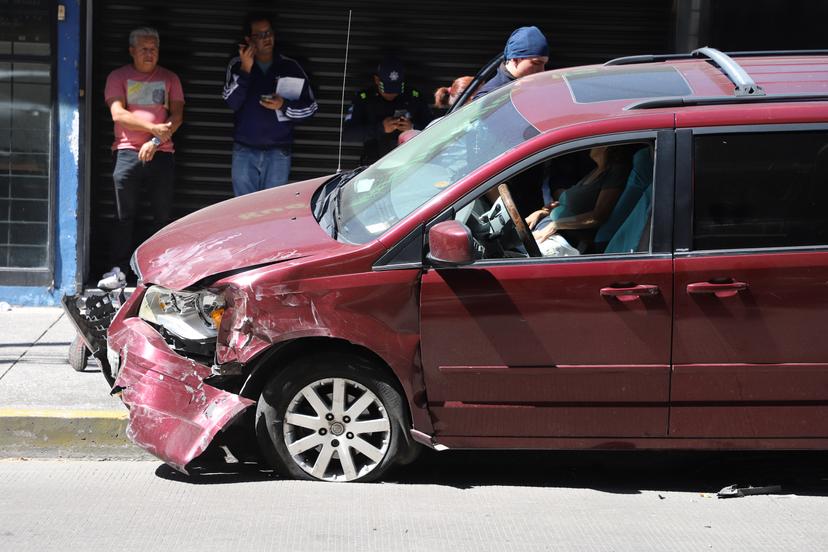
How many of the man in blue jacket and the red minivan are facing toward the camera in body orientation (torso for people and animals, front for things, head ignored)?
1

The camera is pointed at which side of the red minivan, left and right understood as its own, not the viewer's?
left

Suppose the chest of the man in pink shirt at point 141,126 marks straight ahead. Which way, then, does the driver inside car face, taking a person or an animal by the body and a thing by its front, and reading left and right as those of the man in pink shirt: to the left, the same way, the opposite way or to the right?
to the right

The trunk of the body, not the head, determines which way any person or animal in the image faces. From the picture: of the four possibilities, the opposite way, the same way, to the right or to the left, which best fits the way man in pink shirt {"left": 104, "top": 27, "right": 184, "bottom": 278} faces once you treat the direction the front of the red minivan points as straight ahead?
to the left

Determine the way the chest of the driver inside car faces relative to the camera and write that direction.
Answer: to the viewer's left

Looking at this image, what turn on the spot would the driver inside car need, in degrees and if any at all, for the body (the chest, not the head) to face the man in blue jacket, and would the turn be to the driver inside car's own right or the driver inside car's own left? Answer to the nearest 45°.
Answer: approximately 45° to the driver inside car's own right

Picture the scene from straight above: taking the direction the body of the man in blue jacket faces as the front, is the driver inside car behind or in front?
in front

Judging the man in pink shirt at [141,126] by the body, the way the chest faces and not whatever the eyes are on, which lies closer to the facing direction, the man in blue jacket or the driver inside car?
the driver inside car

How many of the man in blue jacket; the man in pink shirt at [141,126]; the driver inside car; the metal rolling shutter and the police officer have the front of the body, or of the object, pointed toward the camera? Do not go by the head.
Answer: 4

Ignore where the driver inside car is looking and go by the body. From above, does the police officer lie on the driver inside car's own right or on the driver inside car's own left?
on the driver inside car's own right

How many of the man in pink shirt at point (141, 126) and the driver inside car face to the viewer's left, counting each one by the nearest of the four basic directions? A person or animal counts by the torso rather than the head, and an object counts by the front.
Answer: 1

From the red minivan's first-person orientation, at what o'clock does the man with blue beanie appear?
The man with blue beanie is roughly at 3 o'clock from the red minivan.

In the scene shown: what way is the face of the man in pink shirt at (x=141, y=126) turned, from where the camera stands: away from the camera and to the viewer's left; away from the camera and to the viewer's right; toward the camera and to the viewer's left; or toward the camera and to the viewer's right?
toward the camera and to the viewer's right
